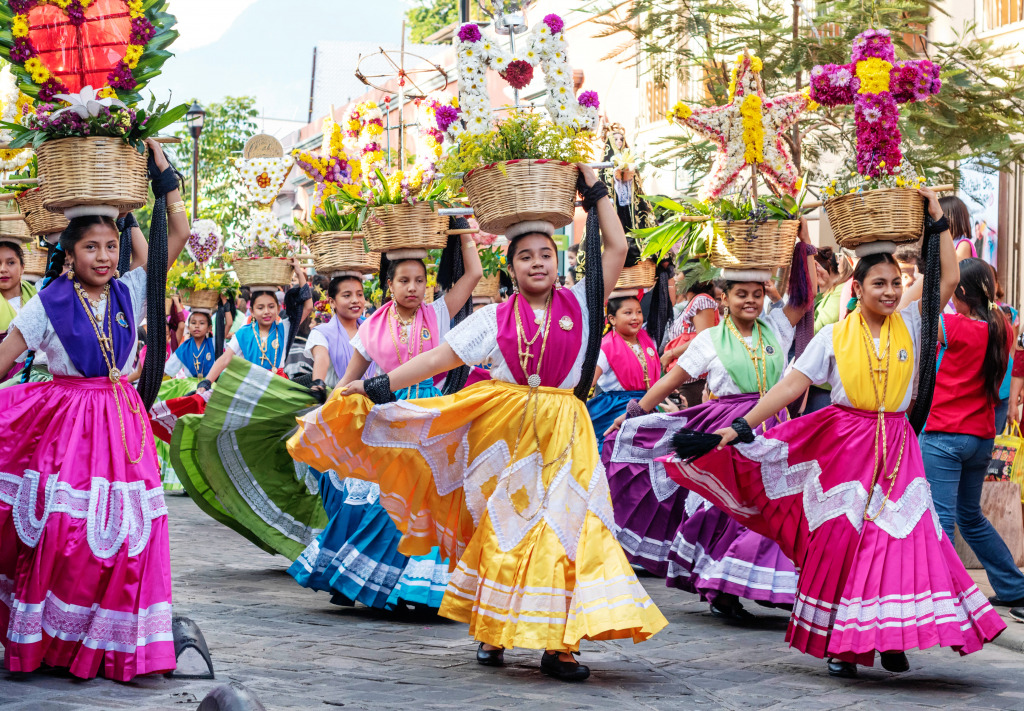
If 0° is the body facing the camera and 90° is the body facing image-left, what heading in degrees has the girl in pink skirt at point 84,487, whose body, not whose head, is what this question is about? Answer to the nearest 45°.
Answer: approximately 315°

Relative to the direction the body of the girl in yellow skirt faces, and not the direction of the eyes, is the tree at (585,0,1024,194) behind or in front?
behind

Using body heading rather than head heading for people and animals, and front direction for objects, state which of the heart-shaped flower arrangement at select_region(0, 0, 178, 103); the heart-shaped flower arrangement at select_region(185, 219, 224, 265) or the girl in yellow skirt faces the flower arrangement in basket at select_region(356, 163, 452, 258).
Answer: the heart-shaped flower arrangement at select_region(185, 219, 224, 265)

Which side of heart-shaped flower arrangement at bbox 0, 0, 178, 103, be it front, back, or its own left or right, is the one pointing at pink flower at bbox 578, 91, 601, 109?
left

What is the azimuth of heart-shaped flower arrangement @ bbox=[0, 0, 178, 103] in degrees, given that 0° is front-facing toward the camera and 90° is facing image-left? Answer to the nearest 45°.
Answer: approximately 0°

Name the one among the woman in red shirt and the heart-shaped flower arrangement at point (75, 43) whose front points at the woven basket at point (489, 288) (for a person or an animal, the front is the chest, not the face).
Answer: the woman in red shirt
